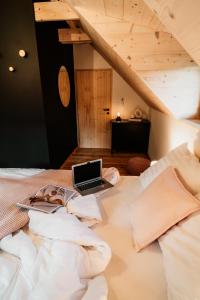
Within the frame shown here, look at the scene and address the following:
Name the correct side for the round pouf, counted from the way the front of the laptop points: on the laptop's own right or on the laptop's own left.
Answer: on the laptop's own left

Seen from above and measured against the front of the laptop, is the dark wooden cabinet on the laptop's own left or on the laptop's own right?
on the laptop's own left

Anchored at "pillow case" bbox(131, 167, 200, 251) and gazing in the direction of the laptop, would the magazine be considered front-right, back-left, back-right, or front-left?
front-left

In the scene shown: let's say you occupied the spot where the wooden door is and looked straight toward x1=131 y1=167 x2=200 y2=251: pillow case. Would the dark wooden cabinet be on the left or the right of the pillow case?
left

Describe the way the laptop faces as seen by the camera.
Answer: facing the viewer and to the right of the viewer

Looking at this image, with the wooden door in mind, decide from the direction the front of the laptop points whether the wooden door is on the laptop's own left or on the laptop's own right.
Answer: on the laptop's own left

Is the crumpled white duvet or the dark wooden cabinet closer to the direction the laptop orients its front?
the crumpled white duvet

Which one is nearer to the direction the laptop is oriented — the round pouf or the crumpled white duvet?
the crumpled white duvet

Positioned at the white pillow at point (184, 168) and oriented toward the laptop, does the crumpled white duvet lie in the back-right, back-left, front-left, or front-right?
front-left

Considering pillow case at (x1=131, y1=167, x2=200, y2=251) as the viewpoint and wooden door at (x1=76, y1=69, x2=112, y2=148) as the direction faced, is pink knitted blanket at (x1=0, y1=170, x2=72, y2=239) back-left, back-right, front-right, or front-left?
front-left

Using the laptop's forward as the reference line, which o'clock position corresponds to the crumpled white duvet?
The crumpled white duvet is roughly at 2 o'clock from the laptop.

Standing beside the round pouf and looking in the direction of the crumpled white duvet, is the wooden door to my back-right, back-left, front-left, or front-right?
back-right

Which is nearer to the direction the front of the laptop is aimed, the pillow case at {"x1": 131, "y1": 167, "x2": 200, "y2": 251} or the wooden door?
the pillow case

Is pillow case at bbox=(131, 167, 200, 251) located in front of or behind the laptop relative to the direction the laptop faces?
in front
